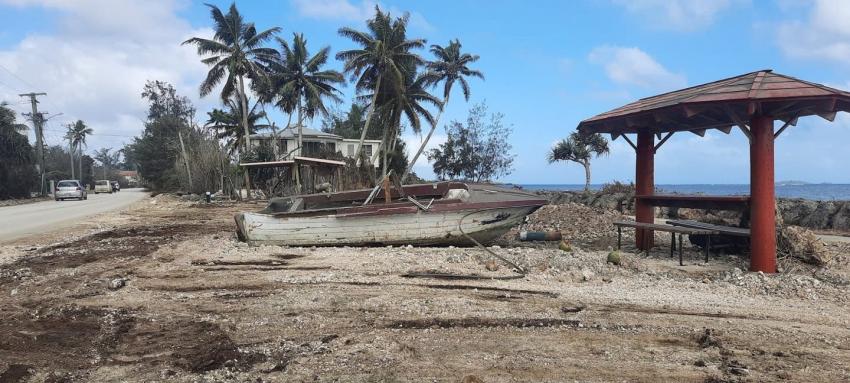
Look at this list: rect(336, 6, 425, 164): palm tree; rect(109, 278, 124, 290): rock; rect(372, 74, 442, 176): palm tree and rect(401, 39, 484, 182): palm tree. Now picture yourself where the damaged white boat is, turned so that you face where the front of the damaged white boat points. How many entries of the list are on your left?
3

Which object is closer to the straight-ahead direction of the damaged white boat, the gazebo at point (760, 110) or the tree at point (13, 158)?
the gazebo

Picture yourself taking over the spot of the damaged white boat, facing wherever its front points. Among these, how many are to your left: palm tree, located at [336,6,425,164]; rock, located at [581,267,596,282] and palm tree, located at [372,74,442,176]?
2

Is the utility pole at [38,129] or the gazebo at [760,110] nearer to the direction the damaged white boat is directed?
the gazebo

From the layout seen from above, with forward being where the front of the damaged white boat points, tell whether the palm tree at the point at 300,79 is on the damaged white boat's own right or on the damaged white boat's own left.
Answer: on the damaged white boat's own left

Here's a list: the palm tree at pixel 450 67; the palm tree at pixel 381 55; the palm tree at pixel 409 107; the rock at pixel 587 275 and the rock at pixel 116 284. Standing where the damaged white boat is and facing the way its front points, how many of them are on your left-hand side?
3

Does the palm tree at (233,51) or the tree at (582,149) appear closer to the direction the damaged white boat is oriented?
the tree

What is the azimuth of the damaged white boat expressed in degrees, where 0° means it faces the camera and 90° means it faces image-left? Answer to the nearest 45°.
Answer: approximately 270°

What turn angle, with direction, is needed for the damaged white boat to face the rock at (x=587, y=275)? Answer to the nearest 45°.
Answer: approximately 45° to its right

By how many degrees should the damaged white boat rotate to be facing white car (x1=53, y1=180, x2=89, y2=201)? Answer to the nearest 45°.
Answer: approximately 135° to its left

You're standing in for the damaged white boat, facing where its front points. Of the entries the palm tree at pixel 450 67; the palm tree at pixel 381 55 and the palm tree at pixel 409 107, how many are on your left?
3

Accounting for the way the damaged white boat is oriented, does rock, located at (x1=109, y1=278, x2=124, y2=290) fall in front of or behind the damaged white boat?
behind

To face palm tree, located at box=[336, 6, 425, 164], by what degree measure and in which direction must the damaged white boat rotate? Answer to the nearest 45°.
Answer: approximately 90° to its left

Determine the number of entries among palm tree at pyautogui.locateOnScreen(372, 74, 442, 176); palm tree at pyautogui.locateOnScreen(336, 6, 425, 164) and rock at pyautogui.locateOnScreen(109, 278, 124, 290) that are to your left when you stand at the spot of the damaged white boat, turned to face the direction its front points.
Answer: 2

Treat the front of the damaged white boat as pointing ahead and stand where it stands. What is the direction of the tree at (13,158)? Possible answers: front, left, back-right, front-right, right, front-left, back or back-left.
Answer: back-left
